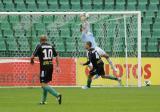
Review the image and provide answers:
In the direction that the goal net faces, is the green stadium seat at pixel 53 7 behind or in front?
behind

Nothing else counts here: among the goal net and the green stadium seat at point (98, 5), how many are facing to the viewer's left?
0

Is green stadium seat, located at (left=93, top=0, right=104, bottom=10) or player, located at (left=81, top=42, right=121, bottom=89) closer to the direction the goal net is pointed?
the player

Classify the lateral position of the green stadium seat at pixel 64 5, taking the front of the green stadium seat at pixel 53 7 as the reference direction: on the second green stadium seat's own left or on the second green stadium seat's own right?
on the second green stadium seat's own left

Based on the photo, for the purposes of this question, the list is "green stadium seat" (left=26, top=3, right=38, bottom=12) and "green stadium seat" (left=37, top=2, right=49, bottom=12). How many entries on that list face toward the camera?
2

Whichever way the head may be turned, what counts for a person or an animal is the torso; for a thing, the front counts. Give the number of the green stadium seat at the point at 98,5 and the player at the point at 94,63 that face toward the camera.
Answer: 1

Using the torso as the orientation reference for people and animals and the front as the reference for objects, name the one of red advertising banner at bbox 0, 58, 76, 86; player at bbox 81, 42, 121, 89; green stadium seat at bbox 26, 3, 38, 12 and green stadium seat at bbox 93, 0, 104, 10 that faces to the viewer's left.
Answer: the player

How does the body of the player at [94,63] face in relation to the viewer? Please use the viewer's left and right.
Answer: facing to the left of the viewer

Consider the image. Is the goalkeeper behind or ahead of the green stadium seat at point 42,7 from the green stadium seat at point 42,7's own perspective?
ahead
